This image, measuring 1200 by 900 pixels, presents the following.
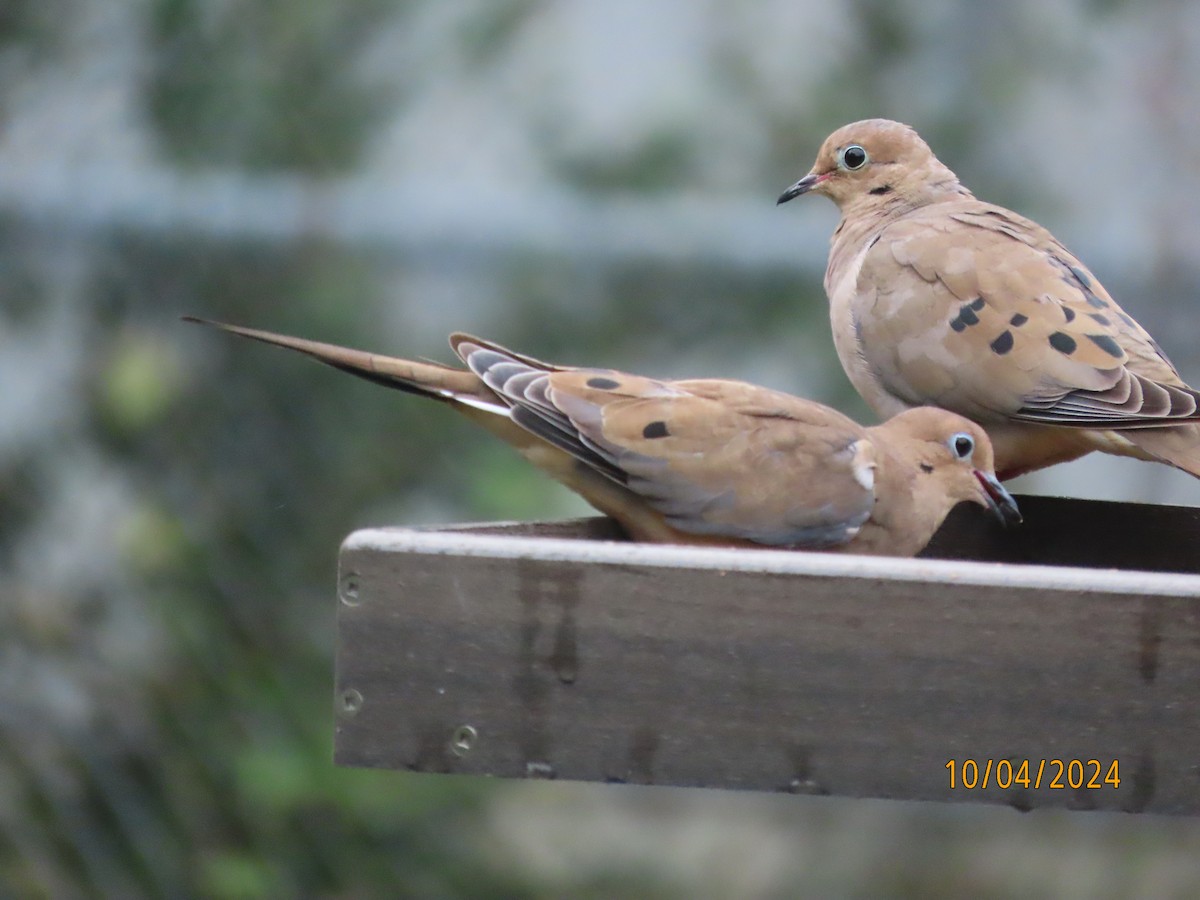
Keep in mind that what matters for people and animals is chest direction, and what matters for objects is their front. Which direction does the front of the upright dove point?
to the viewer's left

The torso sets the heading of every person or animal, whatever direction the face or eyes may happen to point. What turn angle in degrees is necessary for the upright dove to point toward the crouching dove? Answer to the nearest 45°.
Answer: approximately 45° to its left

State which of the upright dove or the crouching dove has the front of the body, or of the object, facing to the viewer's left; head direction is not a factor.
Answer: the upright dove

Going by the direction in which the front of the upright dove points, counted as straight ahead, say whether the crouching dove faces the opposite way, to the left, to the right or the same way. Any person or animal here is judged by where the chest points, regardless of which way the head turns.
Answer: the opposite way

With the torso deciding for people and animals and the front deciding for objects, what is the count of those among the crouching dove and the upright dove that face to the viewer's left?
1

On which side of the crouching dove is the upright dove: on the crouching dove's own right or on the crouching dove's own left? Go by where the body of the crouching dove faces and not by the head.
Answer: on the crouching dove's own left

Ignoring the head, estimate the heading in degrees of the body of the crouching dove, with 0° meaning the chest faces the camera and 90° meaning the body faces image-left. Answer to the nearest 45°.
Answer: approximately 270°
